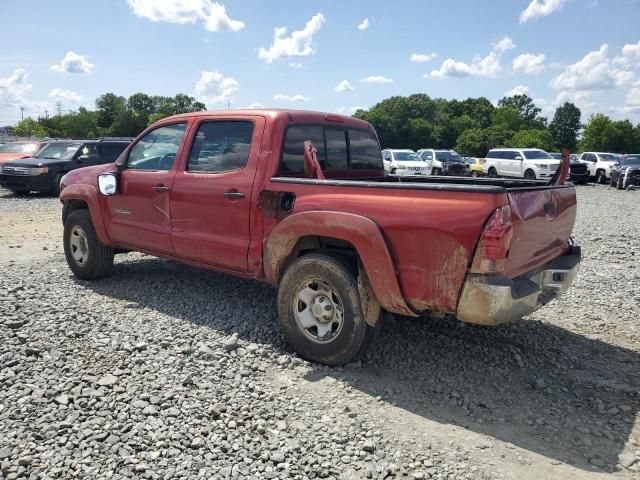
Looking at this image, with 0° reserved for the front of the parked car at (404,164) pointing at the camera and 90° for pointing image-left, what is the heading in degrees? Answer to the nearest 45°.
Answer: approximately 315°

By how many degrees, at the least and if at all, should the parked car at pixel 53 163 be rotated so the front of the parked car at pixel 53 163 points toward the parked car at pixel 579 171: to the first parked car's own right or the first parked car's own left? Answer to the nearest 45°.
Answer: approximately 135° to the first parked car's own left

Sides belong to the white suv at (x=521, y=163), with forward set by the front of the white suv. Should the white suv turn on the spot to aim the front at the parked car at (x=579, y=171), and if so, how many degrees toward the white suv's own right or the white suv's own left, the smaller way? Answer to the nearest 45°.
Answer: approximately 90° to the white suv's own left

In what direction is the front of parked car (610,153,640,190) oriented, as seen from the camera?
facing the viewer and to the right of the viewer

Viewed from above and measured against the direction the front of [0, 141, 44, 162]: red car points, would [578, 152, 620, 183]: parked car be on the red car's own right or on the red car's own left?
on the red car's own left

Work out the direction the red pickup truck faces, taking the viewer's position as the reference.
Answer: facing away from the viewer and to the left of the viewer

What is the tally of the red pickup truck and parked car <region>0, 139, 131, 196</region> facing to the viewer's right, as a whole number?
0

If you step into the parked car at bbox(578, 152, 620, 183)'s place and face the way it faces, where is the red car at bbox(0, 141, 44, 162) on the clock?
The red car is roughly at 3 o'clock from the parked car.

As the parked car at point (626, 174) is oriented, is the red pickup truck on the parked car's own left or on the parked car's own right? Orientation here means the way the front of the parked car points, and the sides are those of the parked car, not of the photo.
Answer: on the parked car's own right

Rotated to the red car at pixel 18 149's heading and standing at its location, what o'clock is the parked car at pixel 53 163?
The parked car is roughly at 10 o'clock from the red car.

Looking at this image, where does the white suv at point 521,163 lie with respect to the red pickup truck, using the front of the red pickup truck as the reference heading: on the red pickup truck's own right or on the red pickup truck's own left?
on the red pickup truck's own right

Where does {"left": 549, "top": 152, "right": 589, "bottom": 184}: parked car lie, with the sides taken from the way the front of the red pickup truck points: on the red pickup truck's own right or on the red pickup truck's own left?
on the red pickup truck's own right

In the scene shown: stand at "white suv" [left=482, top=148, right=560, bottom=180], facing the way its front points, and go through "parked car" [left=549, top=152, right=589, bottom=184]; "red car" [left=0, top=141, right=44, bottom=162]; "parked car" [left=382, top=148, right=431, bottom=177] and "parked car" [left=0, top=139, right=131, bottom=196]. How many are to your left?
1
